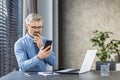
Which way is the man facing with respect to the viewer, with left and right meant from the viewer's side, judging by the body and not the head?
facing the viewer and to the right of the viewer

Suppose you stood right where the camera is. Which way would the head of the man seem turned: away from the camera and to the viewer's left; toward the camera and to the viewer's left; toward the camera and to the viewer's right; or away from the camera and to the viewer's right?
toward the camera and to the viewer's right
